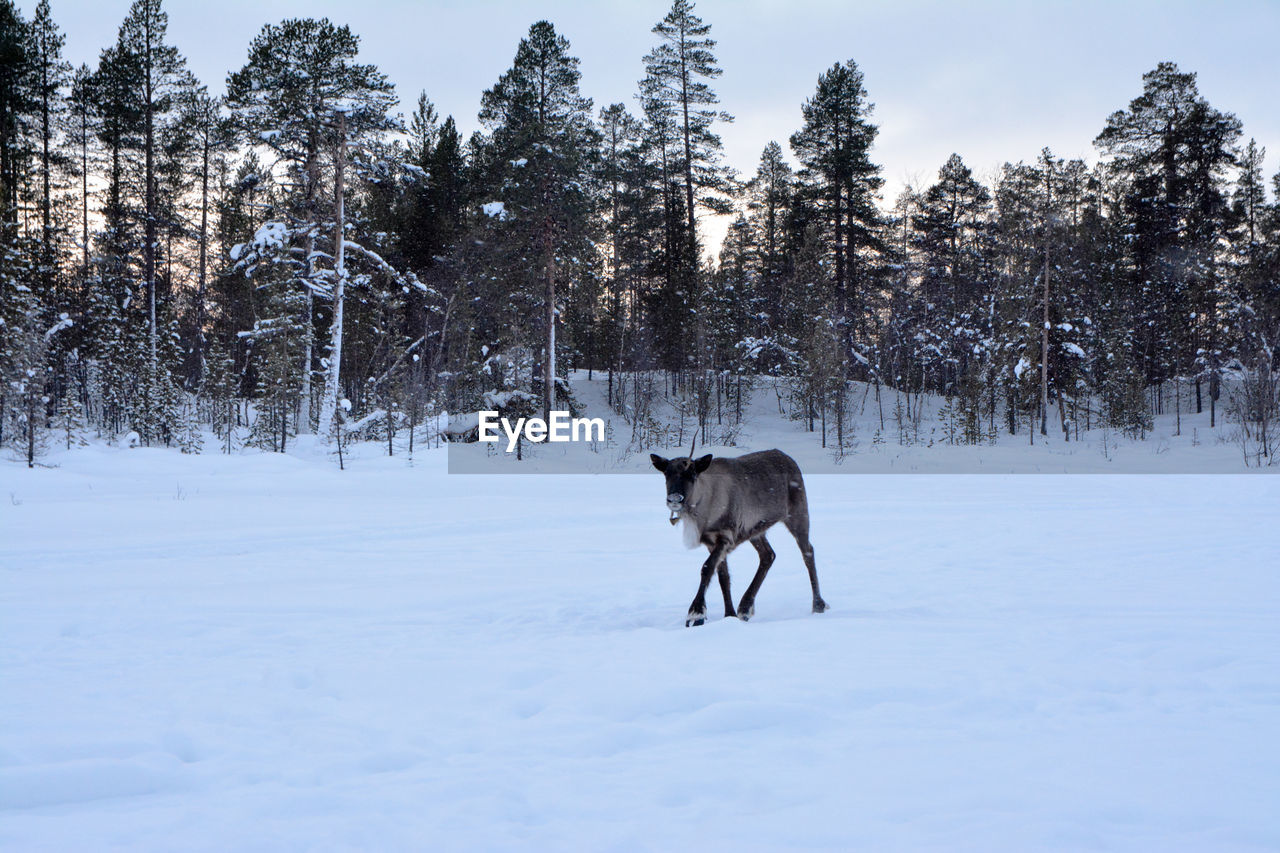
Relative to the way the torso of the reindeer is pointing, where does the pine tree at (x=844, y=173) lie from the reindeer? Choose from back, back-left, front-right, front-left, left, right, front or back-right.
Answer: back-right

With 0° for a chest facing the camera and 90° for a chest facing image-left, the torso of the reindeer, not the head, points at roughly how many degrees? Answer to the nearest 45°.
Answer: approximately 45°

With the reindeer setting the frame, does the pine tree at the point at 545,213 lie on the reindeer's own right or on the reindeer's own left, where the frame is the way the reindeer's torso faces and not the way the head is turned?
on the reindeer's own right

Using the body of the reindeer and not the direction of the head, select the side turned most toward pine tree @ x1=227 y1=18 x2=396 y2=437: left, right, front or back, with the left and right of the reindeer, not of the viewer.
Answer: right
